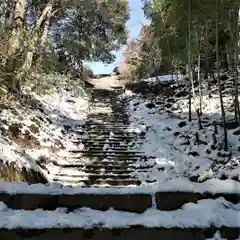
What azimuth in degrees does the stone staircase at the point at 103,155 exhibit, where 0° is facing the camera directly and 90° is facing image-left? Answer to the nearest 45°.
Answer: approximately 0°

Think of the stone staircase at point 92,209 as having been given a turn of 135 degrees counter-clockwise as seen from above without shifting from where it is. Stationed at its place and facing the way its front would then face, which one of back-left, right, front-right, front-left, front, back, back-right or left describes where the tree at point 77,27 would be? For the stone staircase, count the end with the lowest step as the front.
front-left

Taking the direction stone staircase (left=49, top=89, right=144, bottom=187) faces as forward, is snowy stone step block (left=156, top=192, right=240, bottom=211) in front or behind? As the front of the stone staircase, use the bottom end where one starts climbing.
in front

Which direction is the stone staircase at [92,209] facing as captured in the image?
toward the camera
